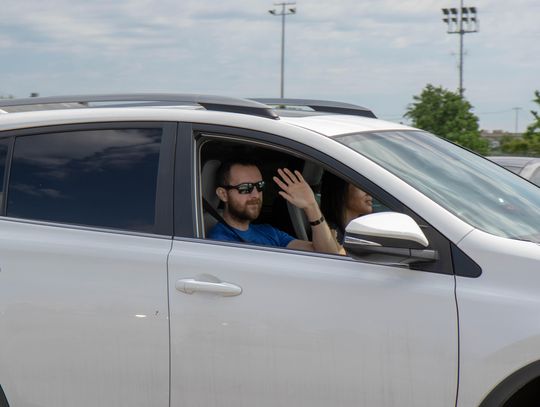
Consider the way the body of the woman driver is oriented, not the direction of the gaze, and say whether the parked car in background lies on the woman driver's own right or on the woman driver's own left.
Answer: on the woman driver's own left

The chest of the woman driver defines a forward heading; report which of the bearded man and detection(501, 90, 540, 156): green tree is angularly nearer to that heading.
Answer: the green tree

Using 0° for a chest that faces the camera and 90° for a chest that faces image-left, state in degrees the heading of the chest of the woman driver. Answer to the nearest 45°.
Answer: approximately 270°

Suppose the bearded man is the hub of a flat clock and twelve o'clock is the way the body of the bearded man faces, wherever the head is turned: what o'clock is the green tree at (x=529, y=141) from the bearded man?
The green tree is roughly at 8 o'clock from the bearded man.

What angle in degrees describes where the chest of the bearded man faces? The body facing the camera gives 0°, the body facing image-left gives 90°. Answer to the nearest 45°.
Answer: approximately 315°

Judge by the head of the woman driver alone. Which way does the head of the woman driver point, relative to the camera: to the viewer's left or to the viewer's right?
to the viewer's right
